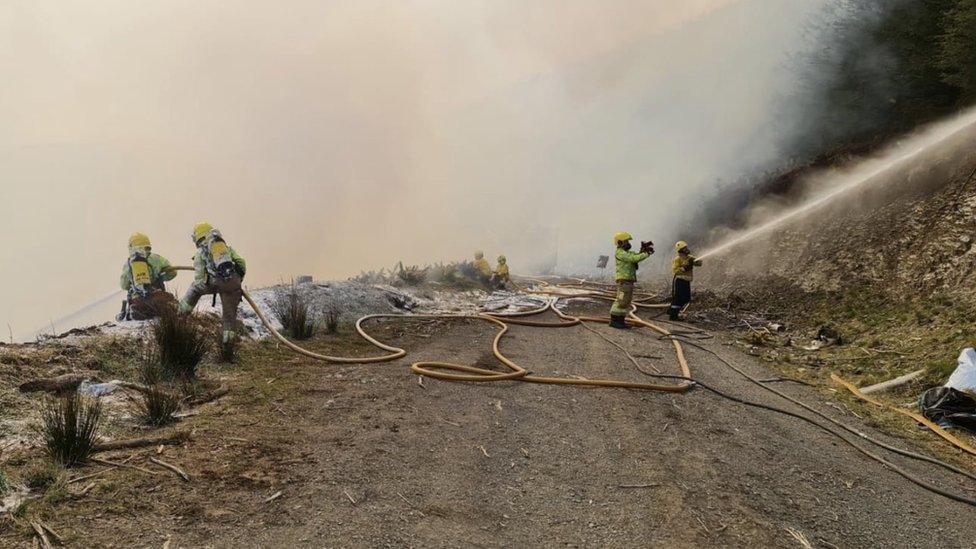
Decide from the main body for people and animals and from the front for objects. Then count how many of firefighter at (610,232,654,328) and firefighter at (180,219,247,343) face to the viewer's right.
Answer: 1

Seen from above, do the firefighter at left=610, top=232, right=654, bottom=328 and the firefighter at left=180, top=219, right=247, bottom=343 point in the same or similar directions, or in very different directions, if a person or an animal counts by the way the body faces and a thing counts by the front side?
very different directions

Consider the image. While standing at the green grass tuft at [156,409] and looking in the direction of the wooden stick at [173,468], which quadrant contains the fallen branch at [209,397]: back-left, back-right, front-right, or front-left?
back-left

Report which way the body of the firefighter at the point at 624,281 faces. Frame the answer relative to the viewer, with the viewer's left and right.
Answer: facing to the right of the viewer

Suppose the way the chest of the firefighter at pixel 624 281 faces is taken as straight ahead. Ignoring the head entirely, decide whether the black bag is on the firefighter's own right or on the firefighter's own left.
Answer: on the firefighter's own right

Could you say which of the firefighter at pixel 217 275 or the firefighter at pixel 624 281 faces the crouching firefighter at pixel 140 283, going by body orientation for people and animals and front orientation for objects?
the firefighter at pixel 217 275

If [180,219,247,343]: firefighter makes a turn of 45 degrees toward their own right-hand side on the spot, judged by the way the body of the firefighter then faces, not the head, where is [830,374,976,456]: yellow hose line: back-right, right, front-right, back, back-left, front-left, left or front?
back-right

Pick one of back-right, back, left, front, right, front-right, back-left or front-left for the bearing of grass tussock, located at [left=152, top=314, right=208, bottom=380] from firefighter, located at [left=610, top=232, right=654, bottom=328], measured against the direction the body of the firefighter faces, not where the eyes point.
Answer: back-right

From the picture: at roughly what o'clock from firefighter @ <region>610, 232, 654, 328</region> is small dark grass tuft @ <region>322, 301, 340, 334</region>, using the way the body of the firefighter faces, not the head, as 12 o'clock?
The small dark grass tuft is roughly at 5 o'clock from the firefighter.

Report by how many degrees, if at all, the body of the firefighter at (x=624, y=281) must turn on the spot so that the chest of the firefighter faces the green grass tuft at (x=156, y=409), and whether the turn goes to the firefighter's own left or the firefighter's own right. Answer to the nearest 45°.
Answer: approximately 135° to the firefighter's own right

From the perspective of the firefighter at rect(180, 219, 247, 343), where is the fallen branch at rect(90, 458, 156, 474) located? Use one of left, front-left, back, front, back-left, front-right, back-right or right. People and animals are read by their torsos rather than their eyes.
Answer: back-left

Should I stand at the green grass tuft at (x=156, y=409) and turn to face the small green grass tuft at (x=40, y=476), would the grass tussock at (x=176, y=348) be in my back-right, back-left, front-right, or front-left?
back-right

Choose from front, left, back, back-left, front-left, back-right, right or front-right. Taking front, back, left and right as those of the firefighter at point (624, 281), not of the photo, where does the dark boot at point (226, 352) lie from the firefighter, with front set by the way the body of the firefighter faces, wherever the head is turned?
back-right

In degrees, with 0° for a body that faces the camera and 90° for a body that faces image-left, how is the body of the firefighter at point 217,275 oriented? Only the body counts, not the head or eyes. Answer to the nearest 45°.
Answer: approximately 135°

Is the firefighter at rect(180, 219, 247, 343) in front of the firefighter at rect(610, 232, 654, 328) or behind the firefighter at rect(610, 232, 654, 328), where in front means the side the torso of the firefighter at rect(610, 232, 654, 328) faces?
behind
